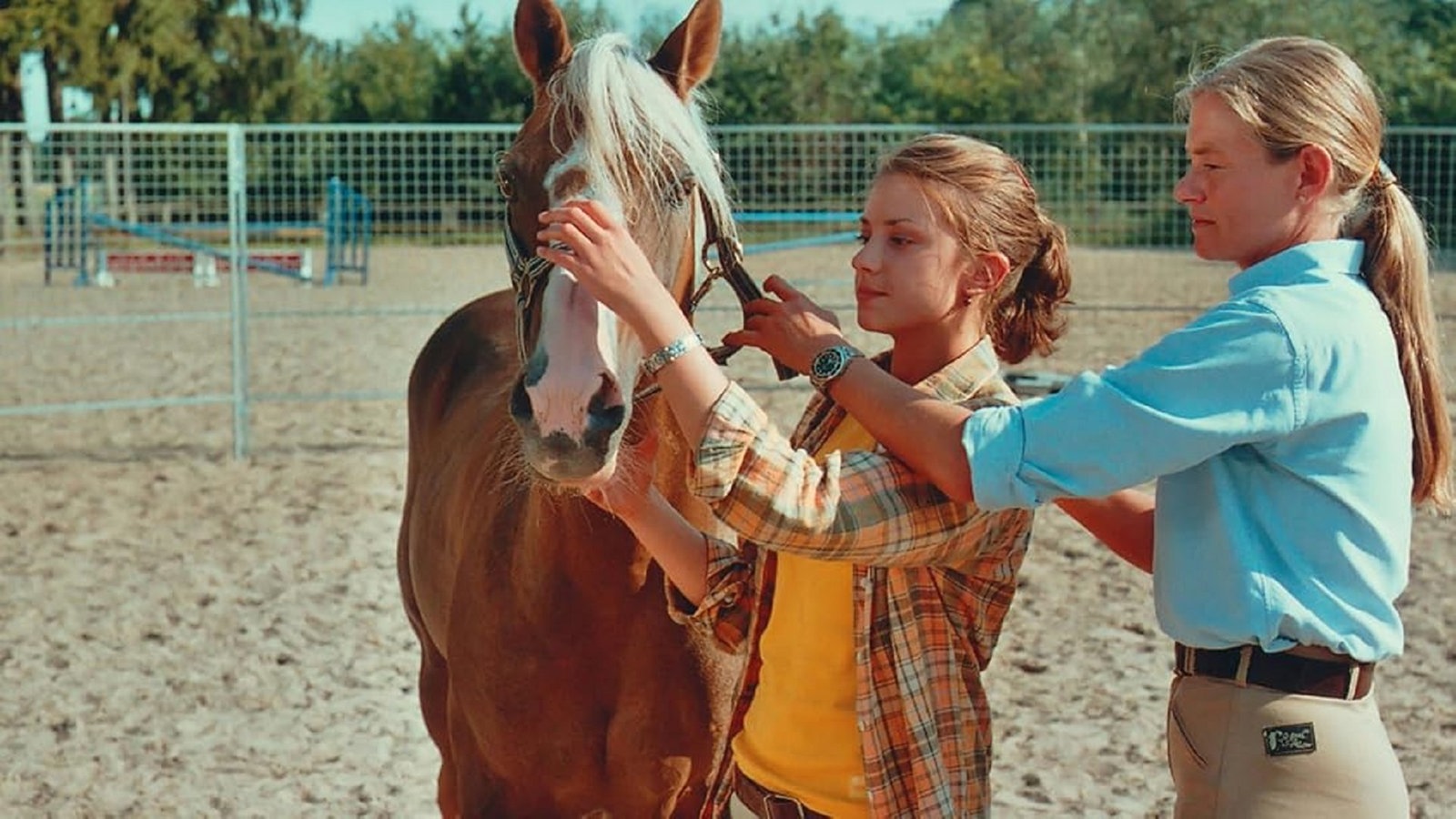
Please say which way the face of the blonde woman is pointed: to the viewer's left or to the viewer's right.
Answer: to the viewer's left

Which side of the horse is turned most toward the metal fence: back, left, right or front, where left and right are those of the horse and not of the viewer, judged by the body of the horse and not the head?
back

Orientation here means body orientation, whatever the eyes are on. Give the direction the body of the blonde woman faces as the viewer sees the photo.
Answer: to the viewer's left

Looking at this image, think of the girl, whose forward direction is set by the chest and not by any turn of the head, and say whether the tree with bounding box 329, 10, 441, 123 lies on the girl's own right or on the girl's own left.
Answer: on the girl's own right

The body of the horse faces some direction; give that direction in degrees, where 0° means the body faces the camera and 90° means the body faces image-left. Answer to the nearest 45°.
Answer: approximately 0°

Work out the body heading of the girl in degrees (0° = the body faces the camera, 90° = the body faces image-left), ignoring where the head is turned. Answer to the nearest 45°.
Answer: approximately 45°

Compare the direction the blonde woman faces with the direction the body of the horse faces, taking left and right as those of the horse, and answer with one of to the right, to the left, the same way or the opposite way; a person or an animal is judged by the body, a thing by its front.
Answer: to the right

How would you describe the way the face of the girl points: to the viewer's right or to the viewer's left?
to the viewer's left

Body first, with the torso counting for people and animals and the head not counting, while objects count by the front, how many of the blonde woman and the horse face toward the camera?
1

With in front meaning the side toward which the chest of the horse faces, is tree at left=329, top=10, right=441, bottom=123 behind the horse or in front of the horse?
behind
